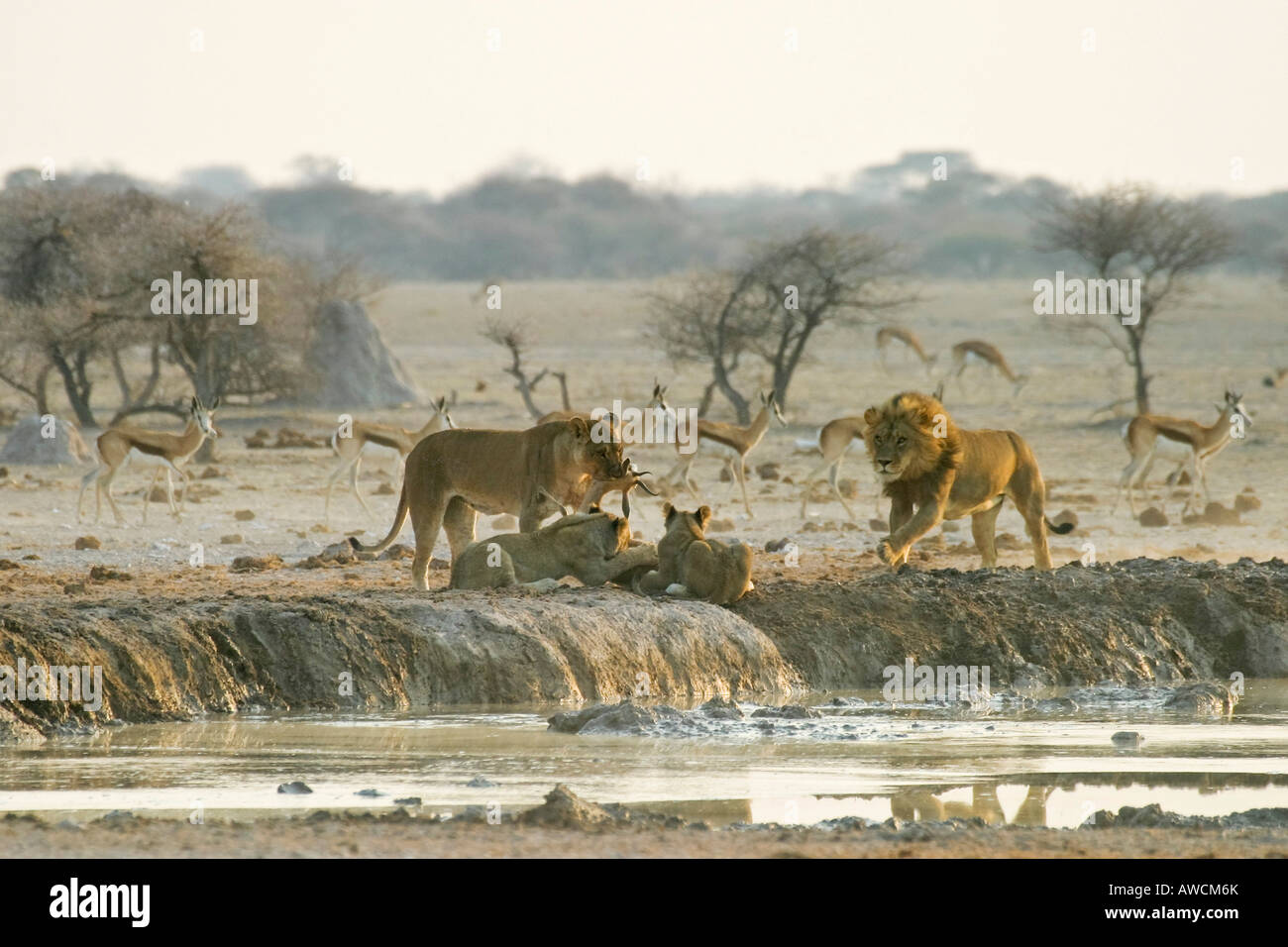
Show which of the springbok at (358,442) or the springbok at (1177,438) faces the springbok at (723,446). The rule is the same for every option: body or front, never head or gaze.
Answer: the springbok at (358,442)

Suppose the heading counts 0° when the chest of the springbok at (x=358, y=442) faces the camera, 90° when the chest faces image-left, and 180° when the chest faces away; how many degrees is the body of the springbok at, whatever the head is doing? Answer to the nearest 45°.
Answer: approximately 270°

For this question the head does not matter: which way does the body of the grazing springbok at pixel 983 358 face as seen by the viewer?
to the viewer's right

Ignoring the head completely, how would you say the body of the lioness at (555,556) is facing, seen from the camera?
to the viewer's right

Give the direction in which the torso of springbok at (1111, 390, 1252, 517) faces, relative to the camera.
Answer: to the viewer's right

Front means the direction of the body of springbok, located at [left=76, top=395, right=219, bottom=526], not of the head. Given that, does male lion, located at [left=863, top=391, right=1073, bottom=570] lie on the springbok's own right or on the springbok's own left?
on the springbok's own right

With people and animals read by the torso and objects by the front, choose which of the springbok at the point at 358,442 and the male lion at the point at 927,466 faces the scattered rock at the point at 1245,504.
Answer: the springbok

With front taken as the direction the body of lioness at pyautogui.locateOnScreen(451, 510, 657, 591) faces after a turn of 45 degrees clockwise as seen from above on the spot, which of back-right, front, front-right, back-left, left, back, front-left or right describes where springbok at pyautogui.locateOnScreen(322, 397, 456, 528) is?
back-left

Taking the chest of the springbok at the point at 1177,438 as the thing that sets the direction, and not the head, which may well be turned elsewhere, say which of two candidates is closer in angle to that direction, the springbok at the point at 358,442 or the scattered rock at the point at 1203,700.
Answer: the scattered rock

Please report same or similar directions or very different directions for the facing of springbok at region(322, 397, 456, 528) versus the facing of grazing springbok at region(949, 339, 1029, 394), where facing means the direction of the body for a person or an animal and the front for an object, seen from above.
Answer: same or similar directions

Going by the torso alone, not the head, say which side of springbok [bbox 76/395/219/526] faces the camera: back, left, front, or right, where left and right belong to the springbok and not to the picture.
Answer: right

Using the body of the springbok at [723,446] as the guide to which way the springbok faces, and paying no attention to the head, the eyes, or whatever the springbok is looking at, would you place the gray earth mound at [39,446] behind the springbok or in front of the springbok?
behind

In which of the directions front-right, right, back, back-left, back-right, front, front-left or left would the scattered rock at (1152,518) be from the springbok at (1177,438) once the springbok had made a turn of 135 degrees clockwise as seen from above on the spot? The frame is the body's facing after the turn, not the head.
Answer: front-left

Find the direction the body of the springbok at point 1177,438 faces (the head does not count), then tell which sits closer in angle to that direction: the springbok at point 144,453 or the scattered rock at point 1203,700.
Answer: the scattered rock

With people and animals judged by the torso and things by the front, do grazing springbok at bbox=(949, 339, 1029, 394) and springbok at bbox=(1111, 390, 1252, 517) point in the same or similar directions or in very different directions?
same or similar directions

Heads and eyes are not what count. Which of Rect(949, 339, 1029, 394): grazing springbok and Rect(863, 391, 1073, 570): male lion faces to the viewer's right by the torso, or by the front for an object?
the grazing springbok

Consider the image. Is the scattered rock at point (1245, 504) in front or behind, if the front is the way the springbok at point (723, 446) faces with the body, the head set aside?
in front

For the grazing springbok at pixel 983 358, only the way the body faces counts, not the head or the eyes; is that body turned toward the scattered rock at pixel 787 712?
no

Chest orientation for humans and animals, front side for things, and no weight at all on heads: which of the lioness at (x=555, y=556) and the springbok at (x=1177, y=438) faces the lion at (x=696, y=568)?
the lioness

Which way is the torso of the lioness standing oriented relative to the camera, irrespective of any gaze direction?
to the viewer's right

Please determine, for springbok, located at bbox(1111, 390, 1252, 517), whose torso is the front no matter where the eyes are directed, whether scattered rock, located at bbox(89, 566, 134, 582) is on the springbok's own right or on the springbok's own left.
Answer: on the springbok's own right

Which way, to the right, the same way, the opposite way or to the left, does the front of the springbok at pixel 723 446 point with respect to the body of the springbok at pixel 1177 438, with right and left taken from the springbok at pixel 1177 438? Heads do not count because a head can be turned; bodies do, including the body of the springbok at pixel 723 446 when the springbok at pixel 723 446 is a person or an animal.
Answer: the same way

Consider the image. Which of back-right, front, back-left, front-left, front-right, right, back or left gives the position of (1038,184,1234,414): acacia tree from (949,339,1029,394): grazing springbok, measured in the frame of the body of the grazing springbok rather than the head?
front-right
